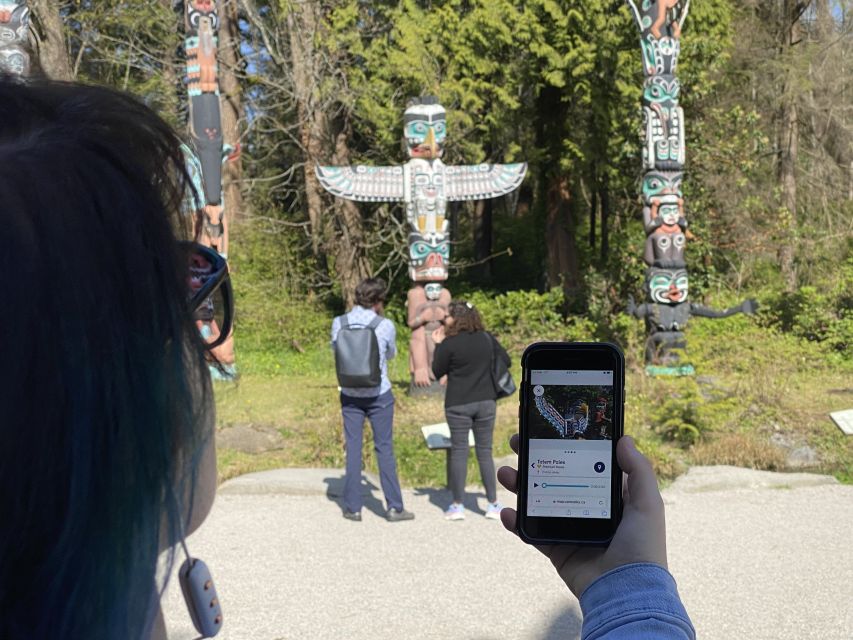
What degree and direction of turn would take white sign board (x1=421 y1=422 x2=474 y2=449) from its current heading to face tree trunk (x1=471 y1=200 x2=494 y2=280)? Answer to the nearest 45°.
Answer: approximately 180°

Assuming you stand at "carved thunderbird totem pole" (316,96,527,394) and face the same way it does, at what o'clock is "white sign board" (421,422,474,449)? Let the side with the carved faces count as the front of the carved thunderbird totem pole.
The white sign board is roughly at 12 o'clock from the carved thunderbird totem pole.

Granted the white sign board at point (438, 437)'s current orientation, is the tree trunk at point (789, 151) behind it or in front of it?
behind

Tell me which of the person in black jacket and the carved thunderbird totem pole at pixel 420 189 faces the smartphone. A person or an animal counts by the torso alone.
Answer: the carved thunderbird totem pole

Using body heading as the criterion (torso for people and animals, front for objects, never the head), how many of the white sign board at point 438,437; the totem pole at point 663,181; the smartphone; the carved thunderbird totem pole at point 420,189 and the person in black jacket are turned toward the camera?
4

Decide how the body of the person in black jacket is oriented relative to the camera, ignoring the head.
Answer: away from the camera

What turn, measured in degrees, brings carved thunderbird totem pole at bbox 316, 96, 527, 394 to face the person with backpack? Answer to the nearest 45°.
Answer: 0° — it already faces them

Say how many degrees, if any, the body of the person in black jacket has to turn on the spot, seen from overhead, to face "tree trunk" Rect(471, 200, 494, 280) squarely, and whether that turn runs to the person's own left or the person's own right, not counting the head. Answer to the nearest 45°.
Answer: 0° — they already face it

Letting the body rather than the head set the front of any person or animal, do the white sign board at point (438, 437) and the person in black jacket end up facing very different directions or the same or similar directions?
very different directions

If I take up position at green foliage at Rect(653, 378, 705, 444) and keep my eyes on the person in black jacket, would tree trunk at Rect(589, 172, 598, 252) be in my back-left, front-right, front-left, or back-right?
back-right

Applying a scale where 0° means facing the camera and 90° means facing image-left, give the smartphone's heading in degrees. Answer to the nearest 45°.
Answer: approximately 0°
